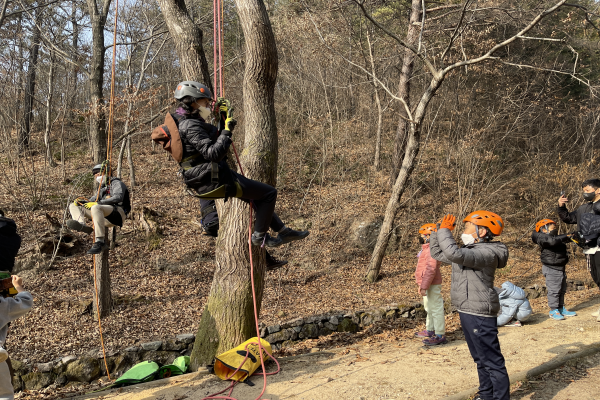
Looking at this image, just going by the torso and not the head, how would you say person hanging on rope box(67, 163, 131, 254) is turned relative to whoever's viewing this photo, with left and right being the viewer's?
facing the viewer and to the left of the viewer

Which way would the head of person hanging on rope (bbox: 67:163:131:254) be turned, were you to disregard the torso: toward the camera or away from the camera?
toward the camera

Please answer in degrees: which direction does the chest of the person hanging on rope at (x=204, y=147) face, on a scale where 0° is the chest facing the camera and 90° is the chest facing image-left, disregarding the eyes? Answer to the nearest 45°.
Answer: approximately 270°

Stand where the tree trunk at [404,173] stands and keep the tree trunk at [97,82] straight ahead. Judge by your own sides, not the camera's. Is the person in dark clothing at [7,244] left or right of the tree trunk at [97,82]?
left

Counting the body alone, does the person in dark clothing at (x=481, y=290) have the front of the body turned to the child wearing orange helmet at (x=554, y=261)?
no

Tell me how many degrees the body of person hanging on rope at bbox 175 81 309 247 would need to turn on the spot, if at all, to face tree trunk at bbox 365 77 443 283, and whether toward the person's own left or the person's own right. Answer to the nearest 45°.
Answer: approximately 45° to the person's own left

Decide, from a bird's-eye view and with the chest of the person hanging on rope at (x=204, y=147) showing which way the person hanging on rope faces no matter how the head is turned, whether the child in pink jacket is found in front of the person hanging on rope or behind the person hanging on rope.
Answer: in front

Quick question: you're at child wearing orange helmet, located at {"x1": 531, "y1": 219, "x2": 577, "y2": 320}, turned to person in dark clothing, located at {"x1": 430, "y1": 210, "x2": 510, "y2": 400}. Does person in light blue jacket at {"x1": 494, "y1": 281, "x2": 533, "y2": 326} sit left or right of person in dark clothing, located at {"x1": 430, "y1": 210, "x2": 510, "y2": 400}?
right

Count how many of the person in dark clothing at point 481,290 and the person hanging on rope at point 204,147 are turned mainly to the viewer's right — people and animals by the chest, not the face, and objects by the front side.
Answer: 1

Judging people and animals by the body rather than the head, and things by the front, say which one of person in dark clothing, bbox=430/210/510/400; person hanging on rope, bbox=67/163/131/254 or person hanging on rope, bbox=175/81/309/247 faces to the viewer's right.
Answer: person hanging on rope, bbox=175/81/309/247

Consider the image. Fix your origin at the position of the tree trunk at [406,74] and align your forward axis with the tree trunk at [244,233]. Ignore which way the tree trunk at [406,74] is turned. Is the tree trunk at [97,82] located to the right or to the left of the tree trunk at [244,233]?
right

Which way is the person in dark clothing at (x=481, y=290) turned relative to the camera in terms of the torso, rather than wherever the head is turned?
to the viewer's left

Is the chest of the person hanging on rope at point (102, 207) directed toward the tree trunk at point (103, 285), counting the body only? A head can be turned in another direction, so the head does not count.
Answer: no

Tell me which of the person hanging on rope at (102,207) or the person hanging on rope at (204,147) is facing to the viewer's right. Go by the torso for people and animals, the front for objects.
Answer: the person hanging on rope at (204,147)
